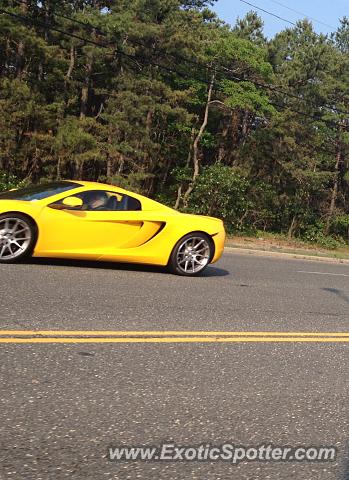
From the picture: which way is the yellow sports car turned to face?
to the viewer's left

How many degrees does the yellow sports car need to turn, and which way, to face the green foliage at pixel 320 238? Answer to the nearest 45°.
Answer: approximately 135° to its right

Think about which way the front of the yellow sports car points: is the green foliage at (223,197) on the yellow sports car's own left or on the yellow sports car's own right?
on the yellow sports car's own right
